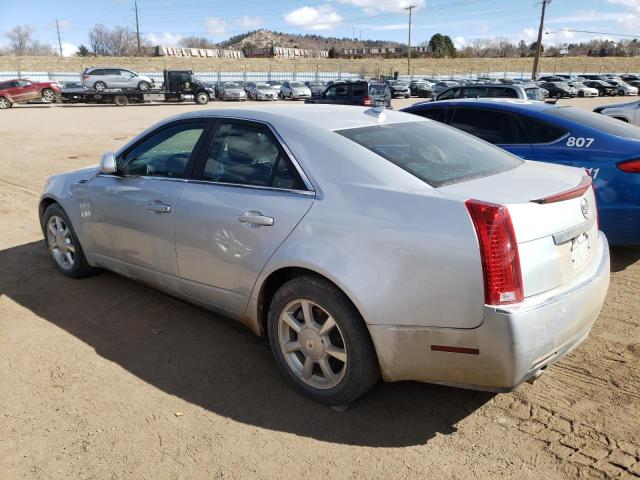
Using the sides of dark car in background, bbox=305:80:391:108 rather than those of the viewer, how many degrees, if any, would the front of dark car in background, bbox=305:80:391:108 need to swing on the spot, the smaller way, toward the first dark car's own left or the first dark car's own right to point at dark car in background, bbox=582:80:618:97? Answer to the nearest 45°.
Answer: approximately 90° to the first dark car's own right

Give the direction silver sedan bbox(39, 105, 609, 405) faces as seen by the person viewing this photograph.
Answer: facing away from the viewer and to the left of the viewer

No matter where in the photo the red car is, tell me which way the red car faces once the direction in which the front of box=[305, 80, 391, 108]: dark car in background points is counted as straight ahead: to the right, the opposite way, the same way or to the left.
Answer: to the right

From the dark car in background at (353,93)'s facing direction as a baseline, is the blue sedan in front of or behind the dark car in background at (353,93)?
behind

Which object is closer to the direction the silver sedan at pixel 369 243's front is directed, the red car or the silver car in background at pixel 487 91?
the red car

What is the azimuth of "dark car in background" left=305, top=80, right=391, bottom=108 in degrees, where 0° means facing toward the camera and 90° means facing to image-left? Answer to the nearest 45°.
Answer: approximately 135°

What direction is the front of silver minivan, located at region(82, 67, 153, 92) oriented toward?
to the viewer's right
